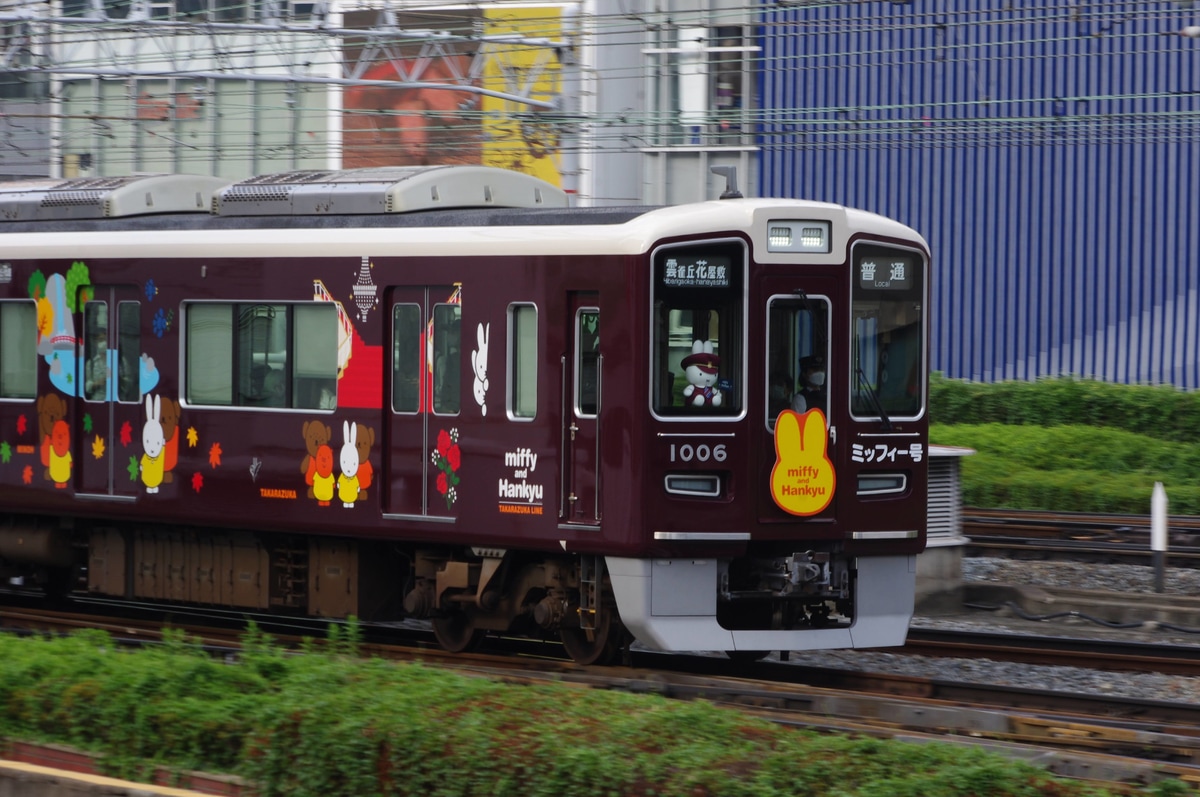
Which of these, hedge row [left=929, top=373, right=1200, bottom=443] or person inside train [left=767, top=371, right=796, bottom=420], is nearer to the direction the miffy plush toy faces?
the person inside train

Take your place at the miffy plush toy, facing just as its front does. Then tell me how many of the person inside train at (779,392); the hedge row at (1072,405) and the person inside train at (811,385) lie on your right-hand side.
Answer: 0

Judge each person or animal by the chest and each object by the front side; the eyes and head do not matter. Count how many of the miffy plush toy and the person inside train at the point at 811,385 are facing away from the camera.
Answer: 0

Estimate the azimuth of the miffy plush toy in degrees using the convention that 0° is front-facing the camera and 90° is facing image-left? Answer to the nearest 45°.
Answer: approximately 315°

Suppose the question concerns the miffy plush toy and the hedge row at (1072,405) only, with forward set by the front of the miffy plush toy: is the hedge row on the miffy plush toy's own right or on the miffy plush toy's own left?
on the miffy plush toy's own left

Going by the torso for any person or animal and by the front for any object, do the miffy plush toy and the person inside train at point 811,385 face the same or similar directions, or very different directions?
same or similar directions

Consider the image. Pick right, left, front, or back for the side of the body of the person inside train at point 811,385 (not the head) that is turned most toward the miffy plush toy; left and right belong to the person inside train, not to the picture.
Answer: right

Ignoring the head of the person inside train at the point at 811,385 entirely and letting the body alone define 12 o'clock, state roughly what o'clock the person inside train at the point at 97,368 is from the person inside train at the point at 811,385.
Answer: the person inside train at the point at 97,368 is roughly at 5 o'clock from the person inside train at the point at 811,385.

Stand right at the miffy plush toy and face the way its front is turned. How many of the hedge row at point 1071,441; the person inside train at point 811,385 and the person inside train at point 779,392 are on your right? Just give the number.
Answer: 0

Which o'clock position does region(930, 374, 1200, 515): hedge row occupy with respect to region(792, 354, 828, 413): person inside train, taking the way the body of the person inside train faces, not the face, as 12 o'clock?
The hedge row is roughly at 8 o'clock from the person inside train.

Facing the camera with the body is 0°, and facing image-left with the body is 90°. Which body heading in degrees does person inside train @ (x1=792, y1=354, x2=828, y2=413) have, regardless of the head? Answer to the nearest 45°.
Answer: approximately 315°

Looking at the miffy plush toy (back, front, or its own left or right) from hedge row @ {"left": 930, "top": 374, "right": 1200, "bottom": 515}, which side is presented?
left
